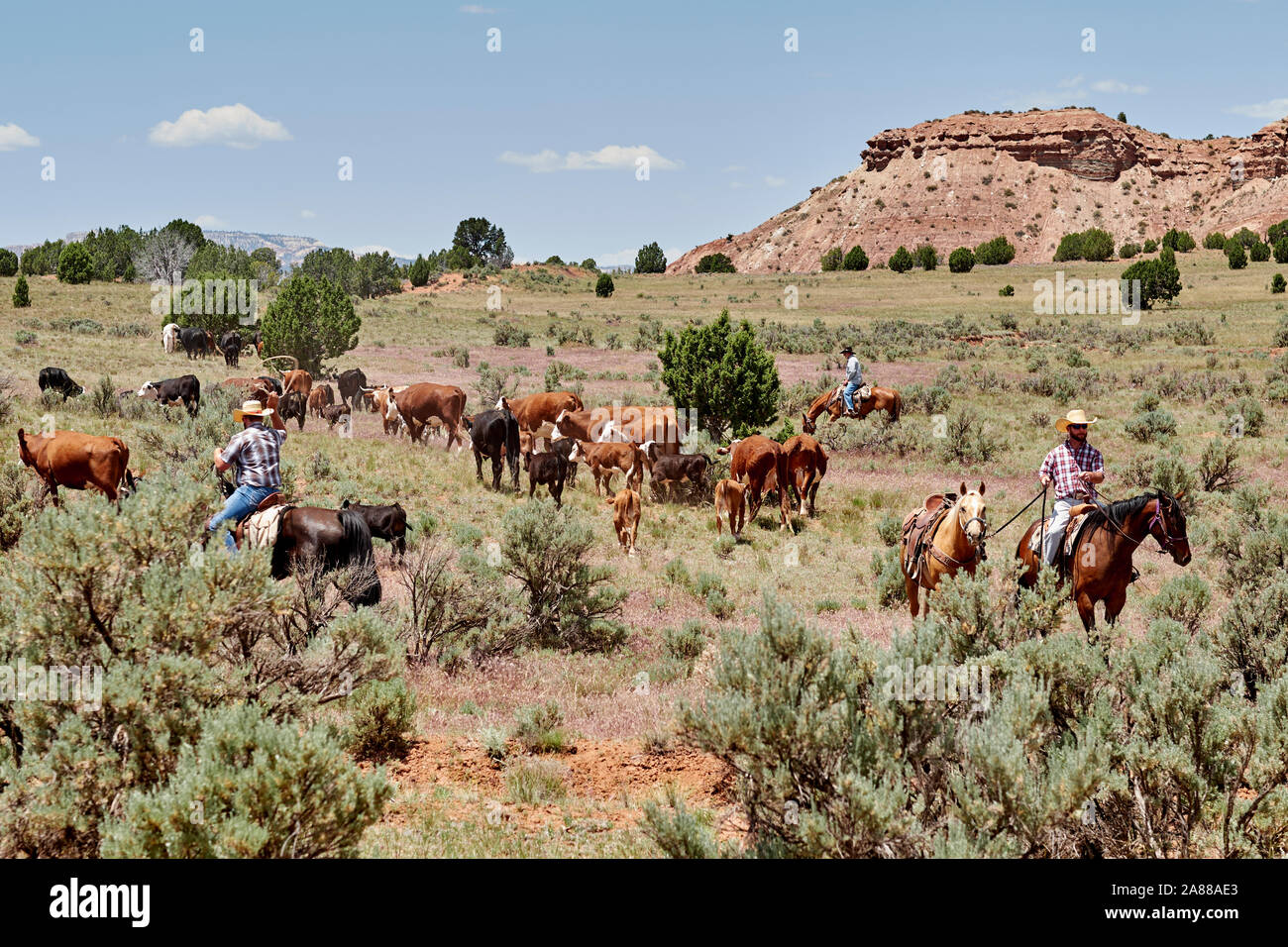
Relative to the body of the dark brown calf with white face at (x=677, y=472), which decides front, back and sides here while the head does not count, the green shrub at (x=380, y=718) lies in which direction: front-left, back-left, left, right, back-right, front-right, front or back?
left

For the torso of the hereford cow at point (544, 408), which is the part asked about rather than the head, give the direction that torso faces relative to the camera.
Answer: to the viewer's left

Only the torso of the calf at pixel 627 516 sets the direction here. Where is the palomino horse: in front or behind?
behind

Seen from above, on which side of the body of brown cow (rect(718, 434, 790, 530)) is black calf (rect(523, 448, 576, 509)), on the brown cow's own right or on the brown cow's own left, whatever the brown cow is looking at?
on the brown cow's own left

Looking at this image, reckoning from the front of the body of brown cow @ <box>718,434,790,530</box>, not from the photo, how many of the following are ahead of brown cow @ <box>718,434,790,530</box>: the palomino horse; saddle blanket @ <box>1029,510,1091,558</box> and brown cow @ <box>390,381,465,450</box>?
1

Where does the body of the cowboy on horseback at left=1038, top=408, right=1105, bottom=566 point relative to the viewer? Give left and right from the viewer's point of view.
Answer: facing the viewer and to the right of the viewer

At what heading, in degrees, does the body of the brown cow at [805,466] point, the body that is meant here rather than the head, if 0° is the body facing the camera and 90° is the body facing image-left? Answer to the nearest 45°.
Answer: approximately 180°

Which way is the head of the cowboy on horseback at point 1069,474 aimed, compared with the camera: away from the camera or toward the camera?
toward the camera

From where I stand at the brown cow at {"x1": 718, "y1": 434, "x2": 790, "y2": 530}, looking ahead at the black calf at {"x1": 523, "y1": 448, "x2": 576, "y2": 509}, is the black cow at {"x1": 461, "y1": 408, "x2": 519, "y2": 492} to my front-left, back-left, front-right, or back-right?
front-right

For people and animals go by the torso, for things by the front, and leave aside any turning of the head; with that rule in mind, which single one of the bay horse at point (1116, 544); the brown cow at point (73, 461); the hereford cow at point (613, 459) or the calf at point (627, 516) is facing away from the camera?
the calf

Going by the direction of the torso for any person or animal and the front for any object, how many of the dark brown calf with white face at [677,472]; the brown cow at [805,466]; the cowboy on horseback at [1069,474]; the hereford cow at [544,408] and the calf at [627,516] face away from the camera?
2

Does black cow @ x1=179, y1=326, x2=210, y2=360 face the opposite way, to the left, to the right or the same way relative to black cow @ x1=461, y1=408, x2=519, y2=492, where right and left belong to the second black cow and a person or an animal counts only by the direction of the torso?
the same way
